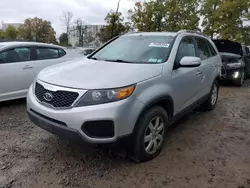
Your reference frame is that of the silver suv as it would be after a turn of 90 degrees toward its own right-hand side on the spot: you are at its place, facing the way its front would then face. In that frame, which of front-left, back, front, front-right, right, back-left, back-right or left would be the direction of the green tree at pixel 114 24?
front-right

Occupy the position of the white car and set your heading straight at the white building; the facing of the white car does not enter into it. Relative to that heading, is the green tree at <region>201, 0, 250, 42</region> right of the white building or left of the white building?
right

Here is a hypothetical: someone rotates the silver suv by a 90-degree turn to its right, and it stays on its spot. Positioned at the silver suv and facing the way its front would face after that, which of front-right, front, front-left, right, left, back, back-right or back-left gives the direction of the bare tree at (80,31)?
front-right

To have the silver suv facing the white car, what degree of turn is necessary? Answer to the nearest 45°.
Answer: approximately 90° to its right

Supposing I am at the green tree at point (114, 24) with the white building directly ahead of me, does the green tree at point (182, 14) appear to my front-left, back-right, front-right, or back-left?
back-right
